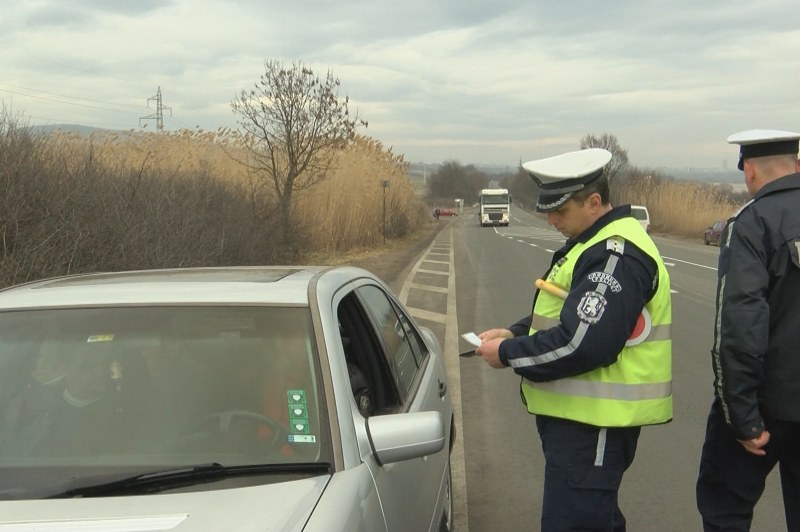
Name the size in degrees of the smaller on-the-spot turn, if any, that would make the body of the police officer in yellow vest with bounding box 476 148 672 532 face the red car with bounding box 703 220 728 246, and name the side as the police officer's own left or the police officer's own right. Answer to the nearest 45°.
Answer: approximately 90° to the police officer's own right

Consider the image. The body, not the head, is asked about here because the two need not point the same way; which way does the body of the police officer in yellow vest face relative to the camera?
to the viewer's left

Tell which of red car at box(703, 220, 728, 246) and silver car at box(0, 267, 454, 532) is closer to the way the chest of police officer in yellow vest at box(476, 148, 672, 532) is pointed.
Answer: the silver car

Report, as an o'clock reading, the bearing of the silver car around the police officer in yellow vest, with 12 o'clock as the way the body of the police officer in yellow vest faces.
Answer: The silver car is roughly at 11 o'clock from the police officer in yellow vest.

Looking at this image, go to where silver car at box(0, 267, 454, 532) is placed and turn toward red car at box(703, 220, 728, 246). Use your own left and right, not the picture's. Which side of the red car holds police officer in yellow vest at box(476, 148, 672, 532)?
right
